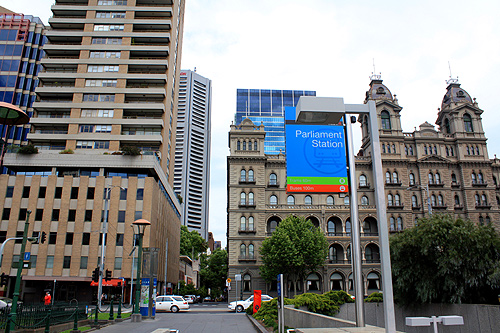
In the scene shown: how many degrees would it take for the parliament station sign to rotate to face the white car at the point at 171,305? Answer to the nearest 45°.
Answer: approximately 135° to its right

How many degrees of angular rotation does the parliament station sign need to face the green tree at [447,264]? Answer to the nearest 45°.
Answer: approximately 135° to its left

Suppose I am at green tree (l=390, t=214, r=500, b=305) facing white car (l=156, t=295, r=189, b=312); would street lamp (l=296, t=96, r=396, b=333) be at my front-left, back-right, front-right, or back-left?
back-left

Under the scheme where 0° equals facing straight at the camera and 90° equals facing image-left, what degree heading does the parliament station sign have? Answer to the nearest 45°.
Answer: approximately 0°
